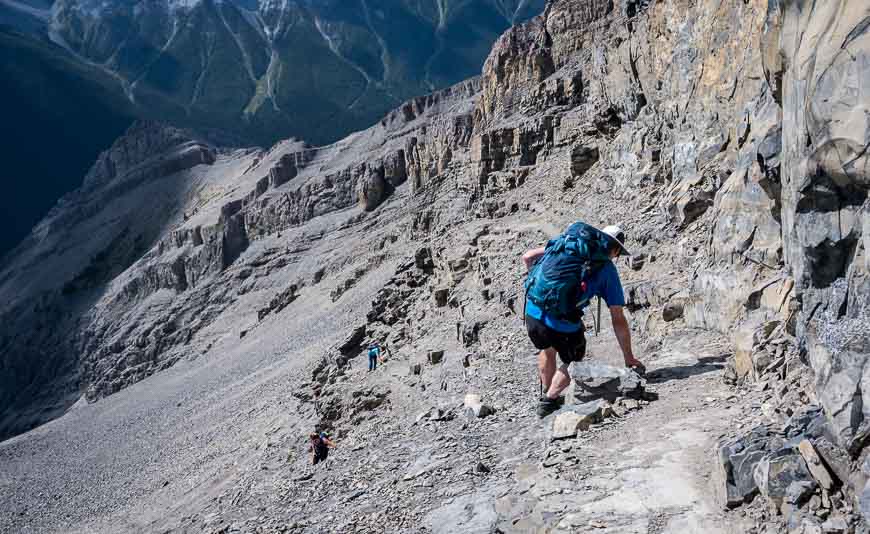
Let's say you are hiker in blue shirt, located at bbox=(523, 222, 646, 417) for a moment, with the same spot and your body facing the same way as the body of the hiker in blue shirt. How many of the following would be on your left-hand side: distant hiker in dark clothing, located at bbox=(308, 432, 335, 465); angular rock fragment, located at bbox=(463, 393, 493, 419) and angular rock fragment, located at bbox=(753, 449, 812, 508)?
2

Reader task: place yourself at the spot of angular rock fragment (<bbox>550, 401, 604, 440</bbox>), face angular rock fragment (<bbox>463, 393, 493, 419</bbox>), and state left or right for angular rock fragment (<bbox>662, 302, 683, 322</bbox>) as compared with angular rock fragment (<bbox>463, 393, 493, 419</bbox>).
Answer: right

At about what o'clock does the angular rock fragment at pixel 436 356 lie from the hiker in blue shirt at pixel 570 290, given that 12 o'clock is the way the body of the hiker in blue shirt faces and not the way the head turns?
The angular rock fragment is roughly at 10 o'clock from the hiker in blue shirt.

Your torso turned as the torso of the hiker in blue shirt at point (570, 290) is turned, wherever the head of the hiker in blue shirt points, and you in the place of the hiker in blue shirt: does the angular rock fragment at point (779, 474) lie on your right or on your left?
on your right

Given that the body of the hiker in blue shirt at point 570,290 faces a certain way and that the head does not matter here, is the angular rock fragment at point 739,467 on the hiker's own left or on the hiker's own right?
on the hiker's own right

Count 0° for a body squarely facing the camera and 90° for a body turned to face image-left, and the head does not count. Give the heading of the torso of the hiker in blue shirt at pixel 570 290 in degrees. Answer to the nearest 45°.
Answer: approximately 225°
